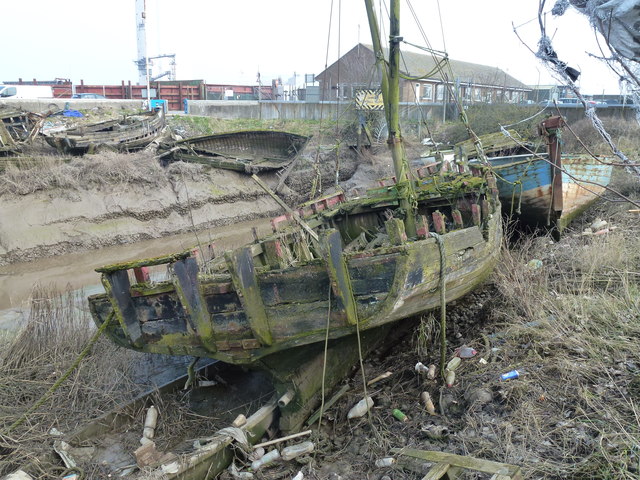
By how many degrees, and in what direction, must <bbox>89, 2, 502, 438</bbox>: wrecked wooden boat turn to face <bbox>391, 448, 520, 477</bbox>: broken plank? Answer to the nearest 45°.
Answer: approximately 90° to its right

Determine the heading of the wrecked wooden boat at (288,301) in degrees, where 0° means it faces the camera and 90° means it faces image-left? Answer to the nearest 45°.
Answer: approximately 225°
